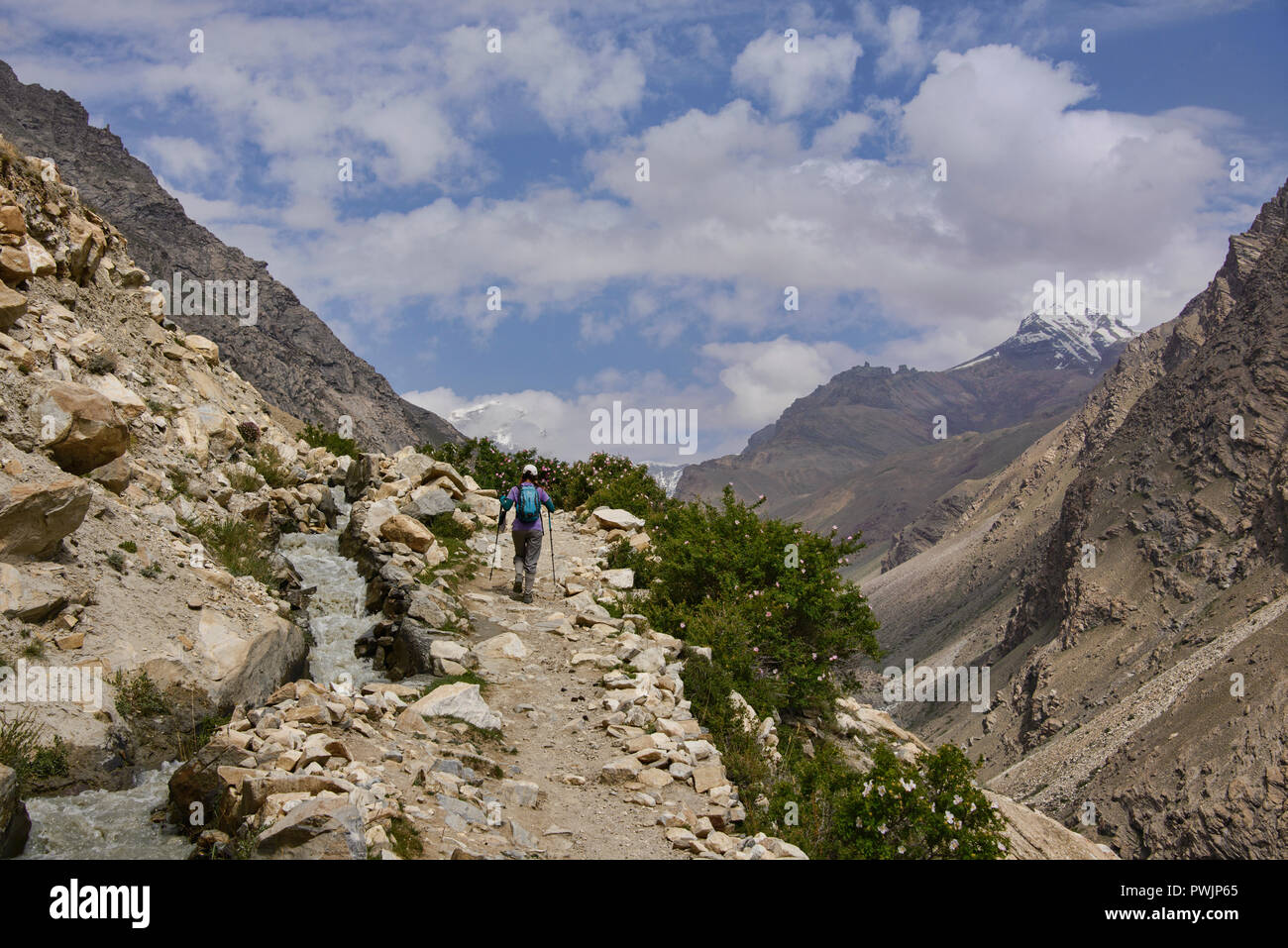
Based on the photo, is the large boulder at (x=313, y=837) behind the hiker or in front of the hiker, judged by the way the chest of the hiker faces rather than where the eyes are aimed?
behind

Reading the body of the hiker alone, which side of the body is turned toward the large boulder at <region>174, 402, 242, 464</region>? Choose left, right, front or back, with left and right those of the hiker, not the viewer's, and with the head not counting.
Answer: left

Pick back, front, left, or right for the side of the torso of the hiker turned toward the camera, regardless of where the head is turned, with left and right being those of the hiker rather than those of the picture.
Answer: back

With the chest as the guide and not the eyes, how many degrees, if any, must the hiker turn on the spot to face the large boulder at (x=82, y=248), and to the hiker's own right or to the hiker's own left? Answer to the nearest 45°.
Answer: approximately 90° to the hiker's own left

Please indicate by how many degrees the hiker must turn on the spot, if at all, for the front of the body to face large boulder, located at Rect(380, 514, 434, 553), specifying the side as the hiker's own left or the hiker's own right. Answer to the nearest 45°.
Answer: approximately 45° to the hiker's own left
